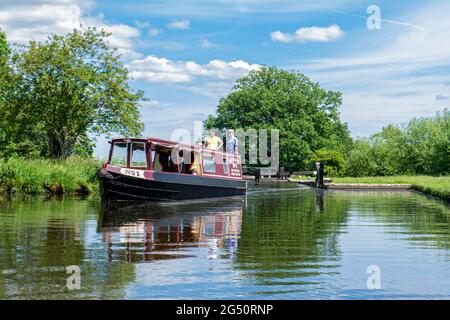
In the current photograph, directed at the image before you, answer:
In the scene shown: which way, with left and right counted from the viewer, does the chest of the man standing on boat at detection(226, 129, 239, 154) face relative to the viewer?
facing the viewer and to the left of the viewer

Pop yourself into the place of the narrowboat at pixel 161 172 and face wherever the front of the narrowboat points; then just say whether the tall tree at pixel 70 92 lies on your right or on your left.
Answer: on your right

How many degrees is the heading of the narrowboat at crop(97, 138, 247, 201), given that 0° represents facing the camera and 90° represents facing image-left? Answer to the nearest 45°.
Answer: approximately 45°

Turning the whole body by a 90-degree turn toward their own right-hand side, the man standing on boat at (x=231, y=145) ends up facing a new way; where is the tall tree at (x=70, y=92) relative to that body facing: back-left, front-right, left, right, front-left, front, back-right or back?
front

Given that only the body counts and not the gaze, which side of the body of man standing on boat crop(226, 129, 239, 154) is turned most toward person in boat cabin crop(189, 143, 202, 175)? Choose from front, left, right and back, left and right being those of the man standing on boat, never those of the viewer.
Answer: front

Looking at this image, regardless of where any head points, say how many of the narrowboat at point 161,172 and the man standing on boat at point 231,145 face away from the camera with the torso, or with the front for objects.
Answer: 0
